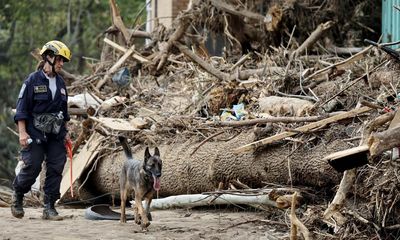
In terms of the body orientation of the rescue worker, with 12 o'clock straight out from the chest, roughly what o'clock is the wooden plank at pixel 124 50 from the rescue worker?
The wooden plank is roughly at 8 o'clock from the rescue worker.

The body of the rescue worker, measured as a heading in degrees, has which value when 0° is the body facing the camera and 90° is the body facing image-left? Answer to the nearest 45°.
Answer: approximately 315°

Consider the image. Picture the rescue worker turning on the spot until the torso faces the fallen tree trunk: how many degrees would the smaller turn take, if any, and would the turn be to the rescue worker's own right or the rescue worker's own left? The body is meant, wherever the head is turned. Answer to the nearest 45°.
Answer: approximately 45° to the rescue worker's own left

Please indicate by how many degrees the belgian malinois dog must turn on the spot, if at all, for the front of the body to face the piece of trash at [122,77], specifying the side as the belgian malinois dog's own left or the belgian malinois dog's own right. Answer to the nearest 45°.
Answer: approximately 135° to the belgian malinois dog's own left

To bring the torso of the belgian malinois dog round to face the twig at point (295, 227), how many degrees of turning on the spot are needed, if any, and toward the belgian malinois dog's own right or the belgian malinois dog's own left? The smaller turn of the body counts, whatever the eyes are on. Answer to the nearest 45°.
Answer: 0° — it already faces it

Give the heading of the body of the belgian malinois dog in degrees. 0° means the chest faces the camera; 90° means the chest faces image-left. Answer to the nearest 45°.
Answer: approximately 315°

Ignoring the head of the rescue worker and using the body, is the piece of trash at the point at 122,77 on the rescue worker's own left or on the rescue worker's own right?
on the rescue worker's own left

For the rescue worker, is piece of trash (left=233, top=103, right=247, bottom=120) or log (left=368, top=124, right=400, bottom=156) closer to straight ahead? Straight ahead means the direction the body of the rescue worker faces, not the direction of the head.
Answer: the log

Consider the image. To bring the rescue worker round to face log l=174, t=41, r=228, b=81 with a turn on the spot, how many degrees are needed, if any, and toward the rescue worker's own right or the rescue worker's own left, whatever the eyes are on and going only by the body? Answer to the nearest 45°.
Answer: approximately 90° to the rescue worker's own left

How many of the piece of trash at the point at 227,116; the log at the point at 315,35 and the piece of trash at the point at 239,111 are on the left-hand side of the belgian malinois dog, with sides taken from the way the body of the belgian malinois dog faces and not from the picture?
3

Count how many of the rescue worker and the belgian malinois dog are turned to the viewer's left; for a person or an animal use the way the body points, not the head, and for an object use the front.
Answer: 0
